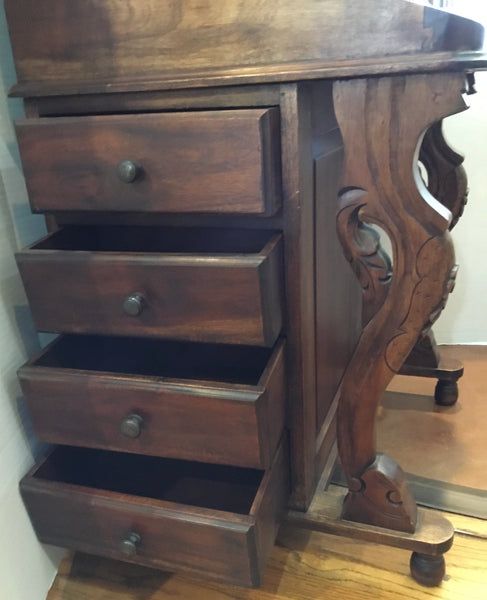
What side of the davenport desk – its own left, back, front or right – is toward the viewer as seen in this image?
right
